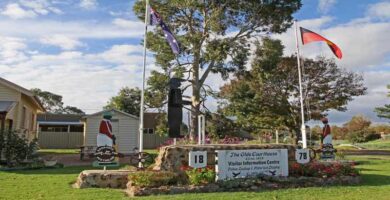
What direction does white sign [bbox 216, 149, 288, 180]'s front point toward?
toward the camera

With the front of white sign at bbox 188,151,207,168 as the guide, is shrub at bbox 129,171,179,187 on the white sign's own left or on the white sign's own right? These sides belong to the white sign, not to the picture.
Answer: on the white sign's own right

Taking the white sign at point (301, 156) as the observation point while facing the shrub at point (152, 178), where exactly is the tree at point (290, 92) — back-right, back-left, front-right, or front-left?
back-right

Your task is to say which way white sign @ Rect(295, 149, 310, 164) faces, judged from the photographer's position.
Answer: facing the viewer

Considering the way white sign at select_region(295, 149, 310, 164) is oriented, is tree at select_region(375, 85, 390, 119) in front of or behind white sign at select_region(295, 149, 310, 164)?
behind

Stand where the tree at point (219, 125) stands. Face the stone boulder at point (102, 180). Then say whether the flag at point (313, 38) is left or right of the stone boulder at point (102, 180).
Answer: left

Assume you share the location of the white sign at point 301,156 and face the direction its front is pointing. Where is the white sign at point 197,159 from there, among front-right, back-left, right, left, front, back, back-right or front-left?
front-right

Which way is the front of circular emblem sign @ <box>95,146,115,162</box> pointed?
toward the camera

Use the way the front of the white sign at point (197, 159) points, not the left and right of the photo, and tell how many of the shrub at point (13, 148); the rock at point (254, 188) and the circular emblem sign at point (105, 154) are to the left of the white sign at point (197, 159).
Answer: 1

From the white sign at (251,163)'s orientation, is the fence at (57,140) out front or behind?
behind

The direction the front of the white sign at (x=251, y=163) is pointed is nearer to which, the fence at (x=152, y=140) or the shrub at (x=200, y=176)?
the shrub
